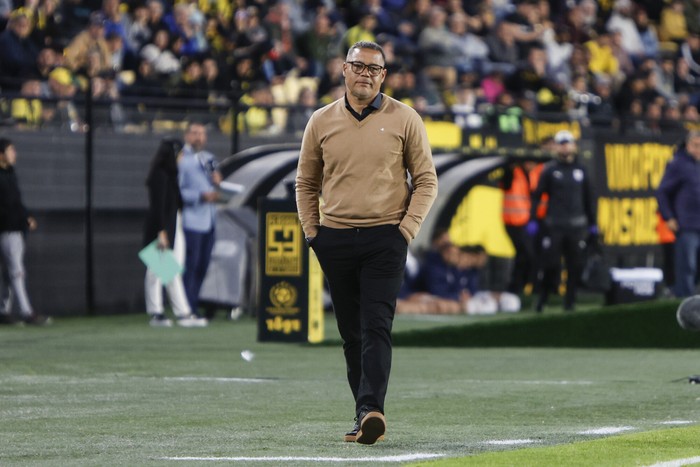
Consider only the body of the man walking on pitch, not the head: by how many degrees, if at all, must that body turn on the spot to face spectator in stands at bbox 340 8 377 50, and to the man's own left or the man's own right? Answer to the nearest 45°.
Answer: approximately 180°

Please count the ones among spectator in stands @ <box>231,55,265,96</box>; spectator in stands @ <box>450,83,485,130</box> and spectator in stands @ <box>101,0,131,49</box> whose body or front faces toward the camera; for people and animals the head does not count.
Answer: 3

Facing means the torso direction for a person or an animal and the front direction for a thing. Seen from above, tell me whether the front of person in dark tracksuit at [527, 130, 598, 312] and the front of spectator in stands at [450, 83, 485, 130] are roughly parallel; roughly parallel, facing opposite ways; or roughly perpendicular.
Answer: roughly parallel

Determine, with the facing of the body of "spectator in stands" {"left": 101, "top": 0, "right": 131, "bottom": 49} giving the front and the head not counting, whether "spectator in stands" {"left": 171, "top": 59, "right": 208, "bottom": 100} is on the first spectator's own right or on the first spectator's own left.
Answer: on the first spectator's own left

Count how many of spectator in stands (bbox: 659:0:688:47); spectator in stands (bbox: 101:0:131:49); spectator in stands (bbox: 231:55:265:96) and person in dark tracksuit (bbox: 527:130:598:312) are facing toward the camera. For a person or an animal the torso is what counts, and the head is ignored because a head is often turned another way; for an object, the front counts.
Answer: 4

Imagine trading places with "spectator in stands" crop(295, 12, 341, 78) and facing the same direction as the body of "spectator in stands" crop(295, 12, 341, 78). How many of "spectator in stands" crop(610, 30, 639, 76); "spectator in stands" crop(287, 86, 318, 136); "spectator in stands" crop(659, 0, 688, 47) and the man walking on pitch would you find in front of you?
2

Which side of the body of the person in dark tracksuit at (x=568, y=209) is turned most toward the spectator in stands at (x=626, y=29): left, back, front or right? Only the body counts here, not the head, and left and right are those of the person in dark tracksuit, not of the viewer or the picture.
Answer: back

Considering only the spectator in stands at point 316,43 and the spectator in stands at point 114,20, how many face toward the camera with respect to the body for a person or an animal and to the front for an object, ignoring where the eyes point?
2

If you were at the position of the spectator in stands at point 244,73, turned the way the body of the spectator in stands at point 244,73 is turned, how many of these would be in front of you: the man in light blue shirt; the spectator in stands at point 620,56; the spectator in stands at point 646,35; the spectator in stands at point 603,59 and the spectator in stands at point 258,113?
2

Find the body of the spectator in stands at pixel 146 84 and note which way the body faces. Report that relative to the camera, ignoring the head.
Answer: toward the camera
